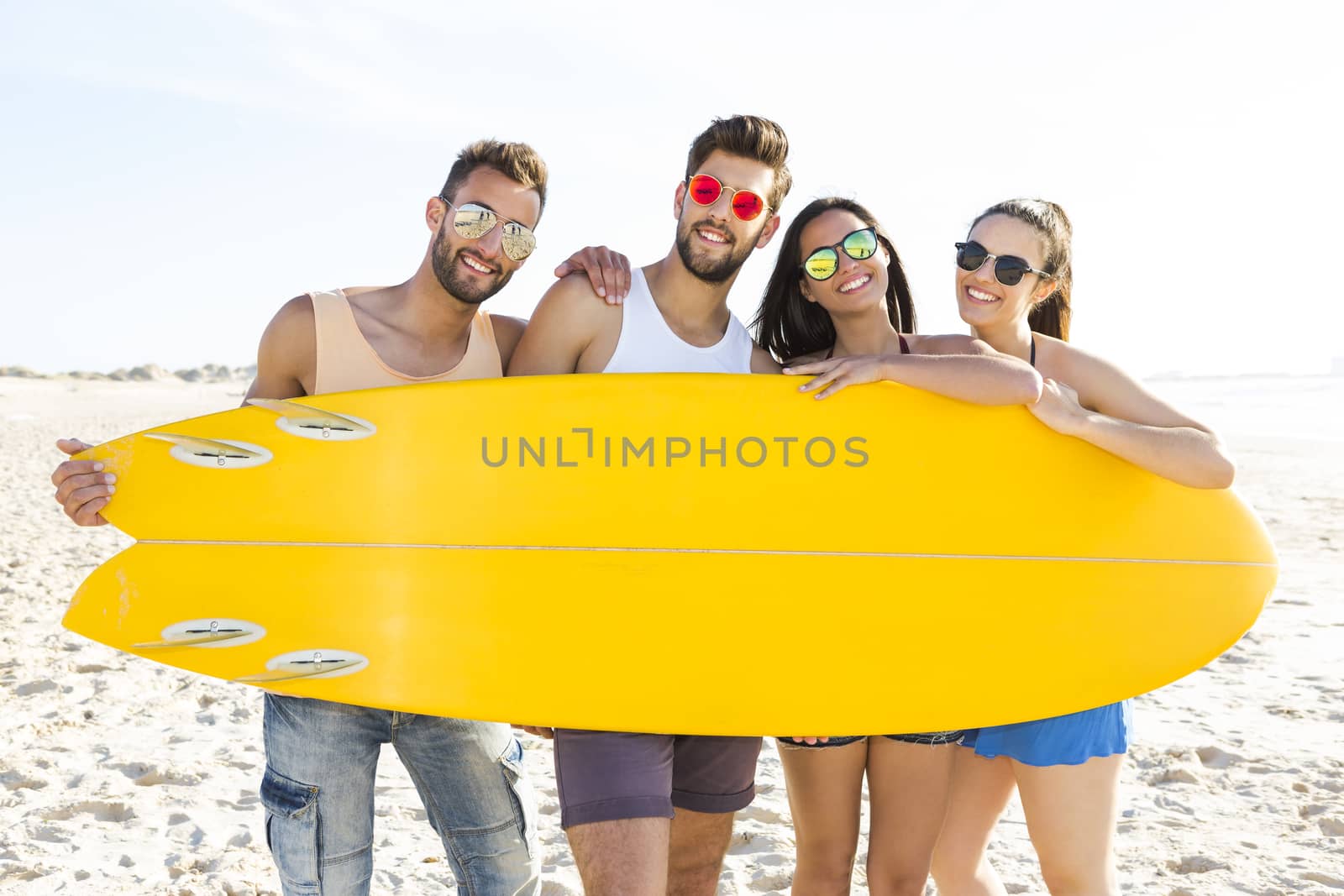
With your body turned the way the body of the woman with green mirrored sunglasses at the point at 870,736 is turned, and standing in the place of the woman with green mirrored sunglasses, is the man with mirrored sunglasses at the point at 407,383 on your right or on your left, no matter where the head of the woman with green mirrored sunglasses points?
on your right

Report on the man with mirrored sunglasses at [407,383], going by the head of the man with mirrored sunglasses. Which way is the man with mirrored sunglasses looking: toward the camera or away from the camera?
toward the camera

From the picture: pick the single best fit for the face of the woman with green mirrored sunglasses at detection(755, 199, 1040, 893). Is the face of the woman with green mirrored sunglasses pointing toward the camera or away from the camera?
toward the camera

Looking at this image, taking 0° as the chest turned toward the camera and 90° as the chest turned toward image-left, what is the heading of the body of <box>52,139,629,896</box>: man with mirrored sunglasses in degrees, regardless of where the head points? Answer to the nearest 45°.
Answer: approximately 0°

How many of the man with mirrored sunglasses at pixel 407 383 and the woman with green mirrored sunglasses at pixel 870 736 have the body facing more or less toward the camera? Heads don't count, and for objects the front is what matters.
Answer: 2

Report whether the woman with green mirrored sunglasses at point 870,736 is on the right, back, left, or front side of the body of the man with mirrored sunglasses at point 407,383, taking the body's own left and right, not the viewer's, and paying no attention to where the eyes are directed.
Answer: left

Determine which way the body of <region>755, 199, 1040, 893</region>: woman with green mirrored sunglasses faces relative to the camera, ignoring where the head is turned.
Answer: toward the camera
